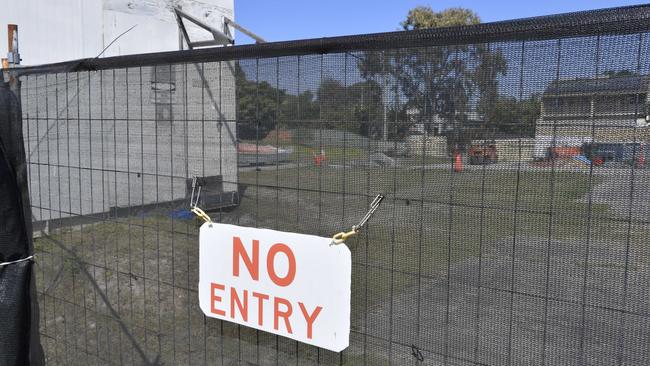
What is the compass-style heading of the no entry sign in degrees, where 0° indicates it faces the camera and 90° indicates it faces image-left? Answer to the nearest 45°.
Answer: approximately 45°

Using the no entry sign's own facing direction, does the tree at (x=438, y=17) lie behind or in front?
behind
